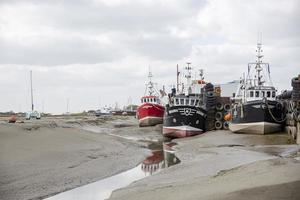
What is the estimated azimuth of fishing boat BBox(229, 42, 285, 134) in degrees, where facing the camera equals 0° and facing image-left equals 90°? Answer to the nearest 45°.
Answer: approximately 0°
